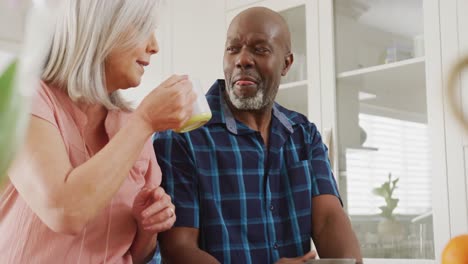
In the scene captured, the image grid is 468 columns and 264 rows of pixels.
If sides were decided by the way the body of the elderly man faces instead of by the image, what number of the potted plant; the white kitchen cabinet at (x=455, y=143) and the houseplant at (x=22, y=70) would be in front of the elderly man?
1

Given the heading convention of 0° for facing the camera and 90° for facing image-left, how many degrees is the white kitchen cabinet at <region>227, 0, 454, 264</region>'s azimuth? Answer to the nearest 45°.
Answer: approximately 45°

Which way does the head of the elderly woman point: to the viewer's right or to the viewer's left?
to the viewer's right

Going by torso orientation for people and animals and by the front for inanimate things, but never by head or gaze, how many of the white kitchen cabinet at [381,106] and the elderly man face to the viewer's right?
0

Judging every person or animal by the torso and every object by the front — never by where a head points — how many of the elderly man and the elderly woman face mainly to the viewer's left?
0

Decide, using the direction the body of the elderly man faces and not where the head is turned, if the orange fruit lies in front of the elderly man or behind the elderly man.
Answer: in front
